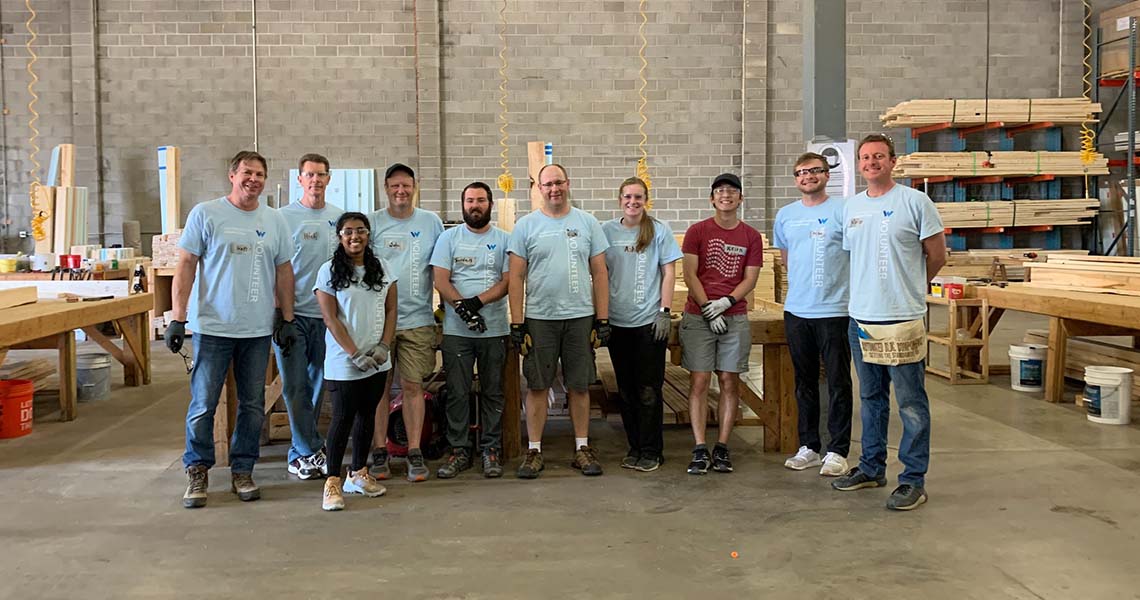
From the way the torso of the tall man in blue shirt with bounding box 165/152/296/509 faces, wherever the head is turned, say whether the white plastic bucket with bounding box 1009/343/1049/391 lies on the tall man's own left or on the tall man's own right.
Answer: on the tall man's own left

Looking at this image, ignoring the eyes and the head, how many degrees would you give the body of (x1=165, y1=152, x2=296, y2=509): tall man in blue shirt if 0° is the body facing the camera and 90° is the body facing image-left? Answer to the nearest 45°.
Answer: approximately 0°

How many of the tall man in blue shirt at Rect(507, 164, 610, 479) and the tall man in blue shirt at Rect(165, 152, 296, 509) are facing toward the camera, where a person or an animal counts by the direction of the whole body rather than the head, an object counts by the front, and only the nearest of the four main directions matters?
2

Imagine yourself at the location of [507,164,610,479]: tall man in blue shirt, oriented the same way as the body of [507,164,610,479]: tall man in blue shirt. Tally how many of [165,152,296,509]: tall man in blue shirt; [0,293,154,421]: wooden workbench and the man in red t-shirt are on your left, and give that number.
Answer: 1

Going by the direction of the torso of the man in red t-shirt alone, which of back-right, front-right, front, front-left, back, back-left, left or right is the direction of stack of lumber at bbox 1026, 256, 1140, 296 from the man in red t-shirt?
back-left

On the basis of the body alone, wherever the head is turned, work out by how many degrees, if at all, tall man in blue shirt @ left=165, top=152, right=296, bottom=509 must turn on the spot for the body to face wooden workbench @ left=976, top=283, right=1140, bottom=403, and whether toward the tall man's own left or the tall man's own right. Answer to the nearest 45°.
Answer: approximately 90° to the tall man's own left

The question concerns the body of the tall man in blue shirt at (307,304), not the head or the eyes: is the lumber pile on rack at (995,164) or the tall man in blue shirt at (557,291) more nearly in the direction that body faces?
the tall man in blue shirt
